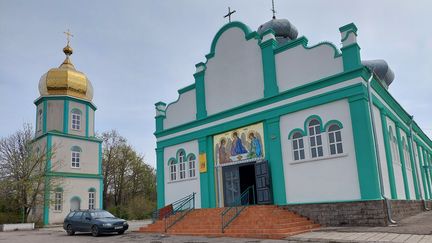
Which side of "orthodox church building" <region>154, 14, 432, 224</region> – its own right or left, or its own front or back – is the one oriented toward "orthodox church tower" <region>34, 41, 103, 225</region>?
right

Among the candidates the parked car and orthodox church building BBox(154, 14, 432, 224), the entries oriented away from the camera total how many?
0

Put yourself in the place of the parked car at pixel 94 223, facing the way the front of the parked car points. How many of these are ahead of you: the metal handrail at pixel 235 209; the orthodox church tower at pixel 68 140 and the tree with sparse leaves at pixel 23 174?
1

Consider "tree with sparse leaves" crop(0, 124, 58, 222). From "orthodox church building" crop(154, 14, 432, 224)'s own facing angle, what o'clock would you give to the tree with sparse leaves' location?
The tree with sparse leaves is roughly at 2 o'clock from the orthodox church building.

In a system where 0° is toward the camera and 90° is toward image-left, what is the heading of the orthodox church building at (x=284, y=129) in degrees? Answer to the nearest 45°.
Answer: approximately 45°
